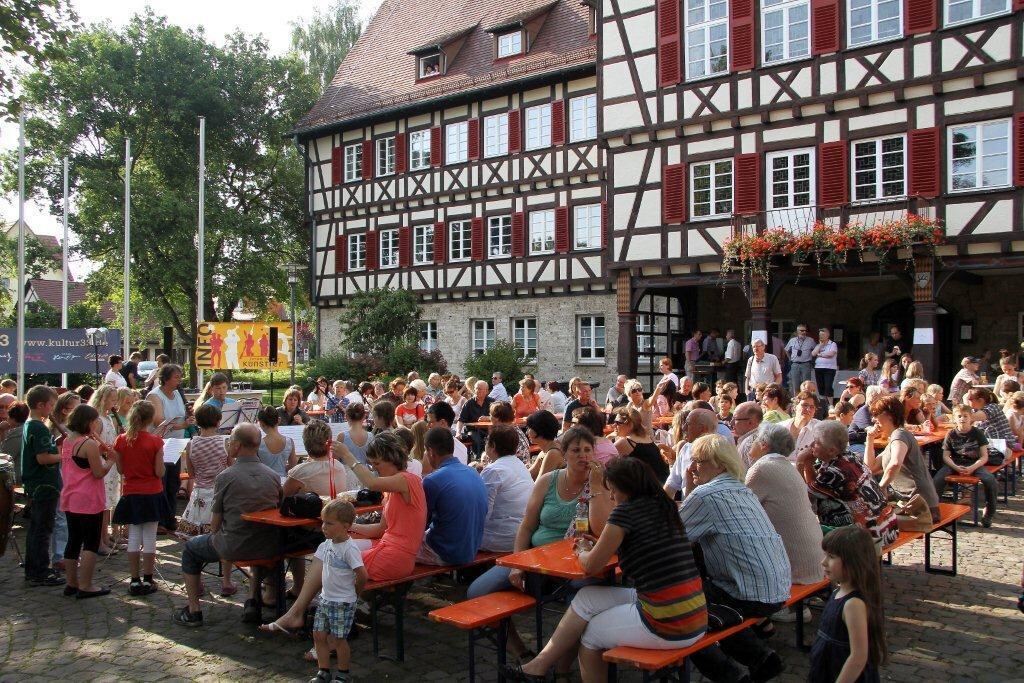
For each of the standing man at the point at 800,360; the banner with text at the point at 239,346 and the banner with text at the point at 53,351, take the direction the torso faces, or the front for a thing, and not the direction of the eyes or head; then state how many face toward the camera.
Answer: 3

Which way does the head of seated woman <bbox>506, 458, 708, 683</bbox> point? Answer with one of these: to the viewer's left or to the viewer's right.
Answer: to the viewer's left

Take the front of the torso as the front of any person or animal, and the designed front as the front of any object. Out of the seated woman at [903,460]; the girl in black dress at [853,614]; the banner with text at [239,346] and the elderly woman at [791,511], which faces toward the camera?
the banner with text

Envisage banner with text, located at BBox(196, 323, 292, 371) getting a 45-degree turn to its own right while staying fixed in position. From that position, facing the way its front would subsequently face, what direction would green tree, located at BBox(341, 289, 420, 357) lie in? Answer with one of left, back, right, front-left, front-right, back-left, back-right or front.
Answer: back

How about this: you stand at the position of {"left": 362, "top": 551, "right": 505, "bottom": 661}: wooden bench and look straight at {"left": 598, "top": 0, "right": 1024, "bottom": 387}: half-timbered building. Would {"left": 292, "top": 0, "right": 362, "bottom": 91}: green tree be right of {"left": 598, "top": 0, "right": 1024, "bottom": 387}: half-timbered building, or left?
left

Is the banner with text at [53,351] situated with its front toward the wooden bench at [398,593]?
yes

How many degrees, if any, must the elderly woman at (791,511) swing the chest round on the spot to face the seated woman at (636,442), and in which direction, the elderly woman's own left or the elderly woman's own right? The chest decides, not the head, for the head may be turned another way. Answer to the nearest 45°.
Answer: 0° — they already face them

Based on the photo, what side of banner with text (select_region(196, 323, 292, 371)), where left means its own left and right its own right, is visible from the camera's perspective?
front

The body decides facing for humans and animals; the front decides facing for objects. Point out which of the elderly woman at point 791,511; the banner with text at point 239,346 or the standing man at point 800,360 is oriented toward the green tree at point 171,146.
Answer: the elderly woman

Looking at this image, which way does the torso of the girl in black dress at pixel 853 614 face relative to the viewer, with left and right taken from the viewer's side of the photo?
facing to the left of the viewer

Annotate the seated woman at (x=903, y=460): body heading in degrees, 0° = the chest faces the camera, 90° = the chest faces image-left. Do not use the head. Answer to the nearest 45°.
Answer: approximately 90°

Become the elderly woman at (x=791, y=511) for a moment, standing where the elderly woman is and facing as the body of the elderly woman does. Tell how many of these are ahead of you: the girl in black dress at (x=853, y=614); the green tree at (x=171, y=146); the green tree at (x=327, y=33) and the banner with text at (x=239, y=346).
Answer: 3

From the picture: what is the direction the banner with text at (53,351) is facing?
toward the camera

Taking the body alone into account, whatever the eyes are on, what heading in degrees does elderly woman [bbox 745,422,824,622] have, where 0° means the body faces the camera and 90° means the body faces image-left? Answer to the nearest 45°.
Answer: approximately 135°

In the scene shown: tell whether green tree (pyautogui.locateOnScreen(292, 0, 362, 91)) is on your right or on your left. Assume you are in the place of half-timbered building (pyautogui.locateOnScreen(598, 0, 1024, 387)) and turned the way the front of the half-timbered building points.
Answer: on your right

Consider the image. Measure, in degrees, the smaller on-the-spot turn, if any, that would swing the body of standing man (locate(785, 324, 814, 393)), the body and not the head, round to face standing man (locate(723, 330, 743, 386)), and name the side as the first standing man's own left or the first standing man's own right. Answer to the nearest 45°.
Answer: approximately 135° to the first standing man's own right
